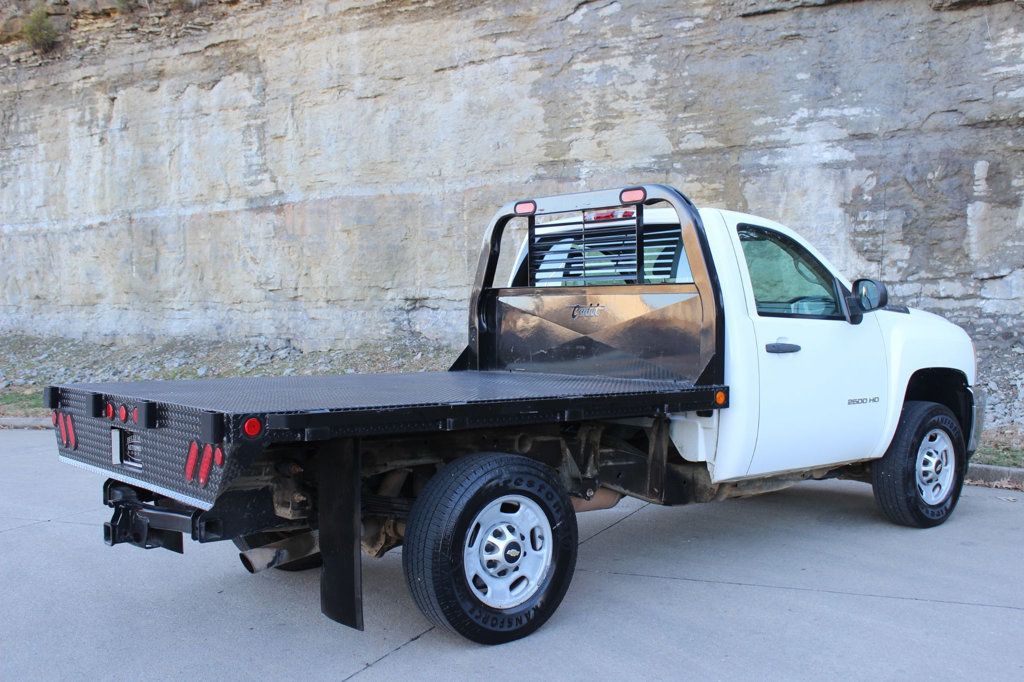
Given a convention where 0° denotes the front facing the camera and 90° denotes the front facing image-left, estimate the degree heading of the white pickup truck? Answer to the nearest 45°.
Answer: approximately 225°
